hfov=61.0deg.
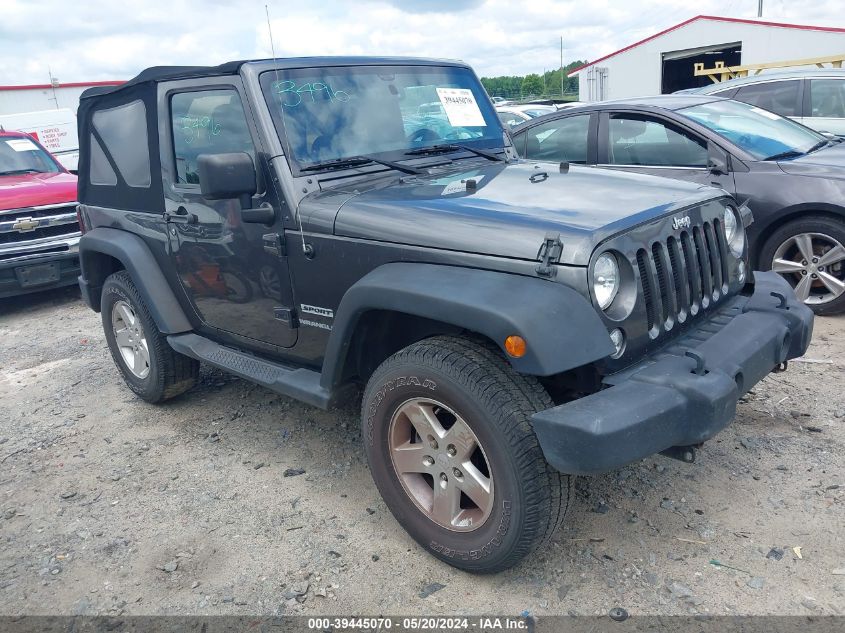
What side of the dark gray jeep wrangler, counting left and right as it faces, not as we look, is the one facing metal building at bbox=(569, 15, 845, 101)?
left

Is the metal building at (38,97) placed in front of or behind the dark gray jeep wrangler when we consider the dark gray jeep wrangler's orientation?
behind

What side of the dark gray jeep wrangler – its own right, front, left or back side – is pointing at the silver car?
left

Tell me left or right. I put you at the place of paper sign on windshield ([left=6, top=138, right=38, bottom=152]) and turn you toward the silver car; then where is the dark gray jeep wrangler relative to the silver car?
right

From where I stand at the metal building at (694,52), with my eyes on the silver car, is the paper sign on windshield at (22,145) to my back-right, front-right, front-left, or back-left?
front-right

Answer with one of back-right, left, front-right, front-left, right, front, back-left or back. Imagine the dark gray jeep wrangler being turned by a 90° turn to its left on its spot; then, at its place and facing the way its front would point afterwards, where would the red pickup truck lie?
left

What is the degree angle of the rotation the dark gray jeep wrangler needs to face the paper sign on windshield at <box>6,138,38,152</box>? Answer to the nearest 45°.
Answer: approximately 180°

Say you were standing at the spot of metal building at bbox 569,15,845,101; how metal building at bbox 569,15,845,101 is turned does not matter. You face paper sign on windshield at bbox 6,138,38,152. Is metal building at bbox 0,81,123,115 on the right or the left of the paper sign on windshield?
right
